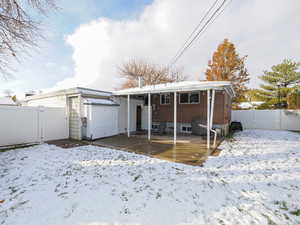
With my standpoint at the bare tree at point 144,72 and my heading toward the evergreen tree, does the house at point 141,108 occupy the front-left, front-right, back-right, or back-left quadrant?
front-right

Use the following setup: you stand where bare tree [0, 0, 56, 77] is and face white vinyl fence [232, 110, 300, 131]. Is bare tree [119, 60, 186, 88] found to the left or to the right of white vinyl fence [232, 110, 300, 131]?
left

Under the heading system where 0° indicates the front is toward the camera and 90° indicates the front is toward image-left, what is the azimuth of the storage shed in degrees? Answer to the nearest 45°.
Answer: approximately 315°

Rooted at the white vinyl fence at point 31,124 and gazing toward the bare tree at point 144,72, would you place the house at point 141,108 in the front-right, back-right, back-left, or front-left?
front-right

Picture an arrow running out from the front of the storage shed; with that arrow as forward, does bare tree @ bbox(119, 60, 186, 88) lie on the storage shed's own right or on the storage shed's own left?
on the storage shed's own left

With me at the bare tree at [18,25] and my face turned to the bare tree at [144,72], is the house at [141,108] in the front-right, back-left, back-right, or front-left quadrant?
front-right

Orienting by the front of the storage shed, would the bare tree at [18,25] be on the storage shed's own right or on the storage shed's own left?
on the storage shed's own right

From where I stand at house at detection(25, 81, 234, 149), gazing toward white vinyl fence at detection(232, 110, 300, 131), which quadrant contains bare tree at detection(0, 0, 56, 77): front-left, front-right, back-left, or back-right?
back-right
